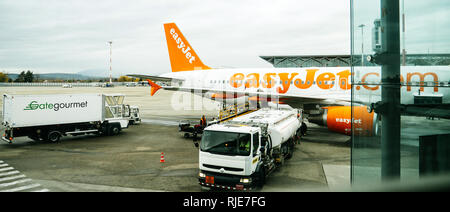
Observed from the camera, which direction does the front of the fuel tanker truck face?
facing the viewer and to the left of the viewer

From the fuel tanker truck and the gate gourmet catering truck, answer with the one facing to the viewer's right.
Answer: the gate gourmet catering truck

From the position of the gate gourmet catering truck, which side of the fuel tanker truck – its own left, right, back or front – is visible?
right

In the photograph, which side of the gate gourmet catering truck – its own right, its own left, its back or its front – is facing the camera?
right

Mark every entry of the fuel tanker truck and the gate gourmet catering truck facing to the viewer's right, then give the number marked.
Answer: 1

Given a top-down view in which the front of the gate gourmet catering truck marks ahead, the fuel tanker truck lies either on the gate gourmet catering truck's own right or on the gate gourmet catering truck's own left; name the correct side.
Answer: on the gate gourmet catering truck's own right

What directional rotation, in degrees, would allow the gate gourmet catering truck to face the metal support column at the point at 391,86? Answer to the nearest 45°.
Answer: approximately 90° to its right
